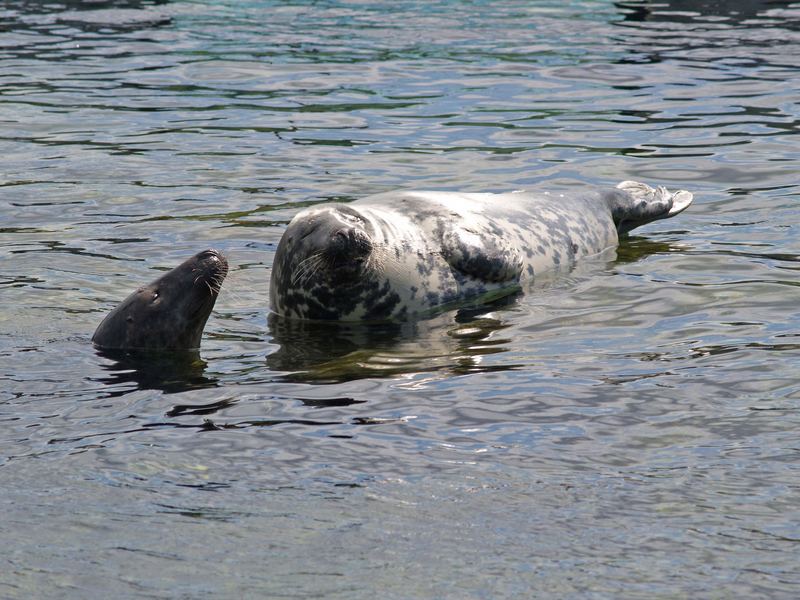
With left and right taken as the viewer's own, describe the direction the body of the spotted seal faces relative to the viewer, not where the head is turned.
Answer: facing the viewer and to the left of the viewer
